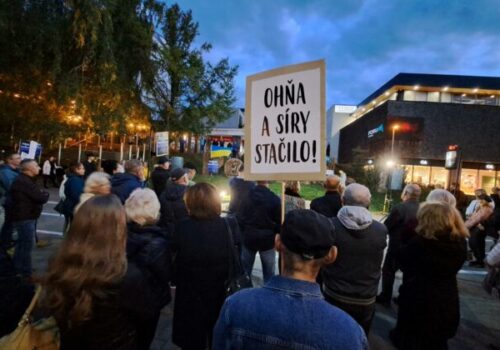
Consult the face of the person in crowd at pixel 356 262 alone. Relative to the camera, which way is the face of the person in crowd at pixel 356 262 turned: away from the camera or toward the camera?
away from the camera

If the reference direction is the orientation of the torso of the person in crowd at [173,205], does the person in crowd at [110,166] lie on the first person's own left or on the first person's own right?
on the first person's own left

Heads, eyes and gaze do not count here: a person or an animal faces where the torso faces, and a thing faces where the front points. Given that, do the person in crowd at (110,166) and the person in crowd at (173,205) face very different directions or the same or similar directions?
same or similar directions

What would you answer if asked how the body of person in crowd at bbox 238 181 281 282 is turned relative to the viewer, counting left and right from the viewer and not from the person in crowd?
facing away from the viewer

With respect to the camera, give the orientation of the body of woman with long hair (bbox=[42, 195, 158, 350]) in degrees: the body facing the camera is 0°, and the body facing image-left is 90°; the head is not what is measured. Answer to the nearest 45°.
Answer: approximately 180°

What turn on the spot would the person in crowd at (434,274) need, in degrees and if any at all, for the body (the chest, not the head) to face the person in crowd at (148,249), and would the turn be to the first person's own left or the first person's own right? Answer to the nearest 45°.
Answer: approximately 135° to the first person's own left

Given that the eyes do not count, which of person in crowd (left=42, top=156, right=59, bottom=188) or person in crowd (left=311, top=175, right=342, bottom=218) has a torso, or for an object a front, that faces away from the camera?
person in crowd (left=311, top=175, right=342, bottom=218)

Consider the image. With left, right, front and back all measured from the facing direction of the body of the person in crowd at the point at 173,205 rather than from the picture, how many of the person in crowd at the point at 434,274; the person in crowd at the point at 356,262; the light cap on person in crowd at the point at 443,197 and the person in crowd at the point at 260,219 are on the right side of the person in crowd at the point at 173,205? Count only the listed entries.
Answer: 4

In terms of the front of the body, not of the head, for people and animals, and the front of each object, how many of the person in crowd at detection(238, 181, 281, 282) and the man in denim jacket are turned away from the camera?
2

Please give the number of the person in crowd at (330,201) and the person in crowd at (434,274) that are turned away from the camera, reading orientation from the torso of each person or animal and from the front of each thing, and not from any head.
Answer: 2

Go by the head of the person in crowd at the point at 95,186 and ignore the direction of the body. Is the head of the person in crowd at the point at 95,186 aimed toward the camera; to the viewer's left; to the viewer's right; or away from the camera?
away from the camera

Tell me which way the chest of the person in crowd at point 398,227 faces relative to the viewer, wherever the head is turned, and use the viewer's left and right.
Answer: facing away from the viewer and to the left of the viewer
